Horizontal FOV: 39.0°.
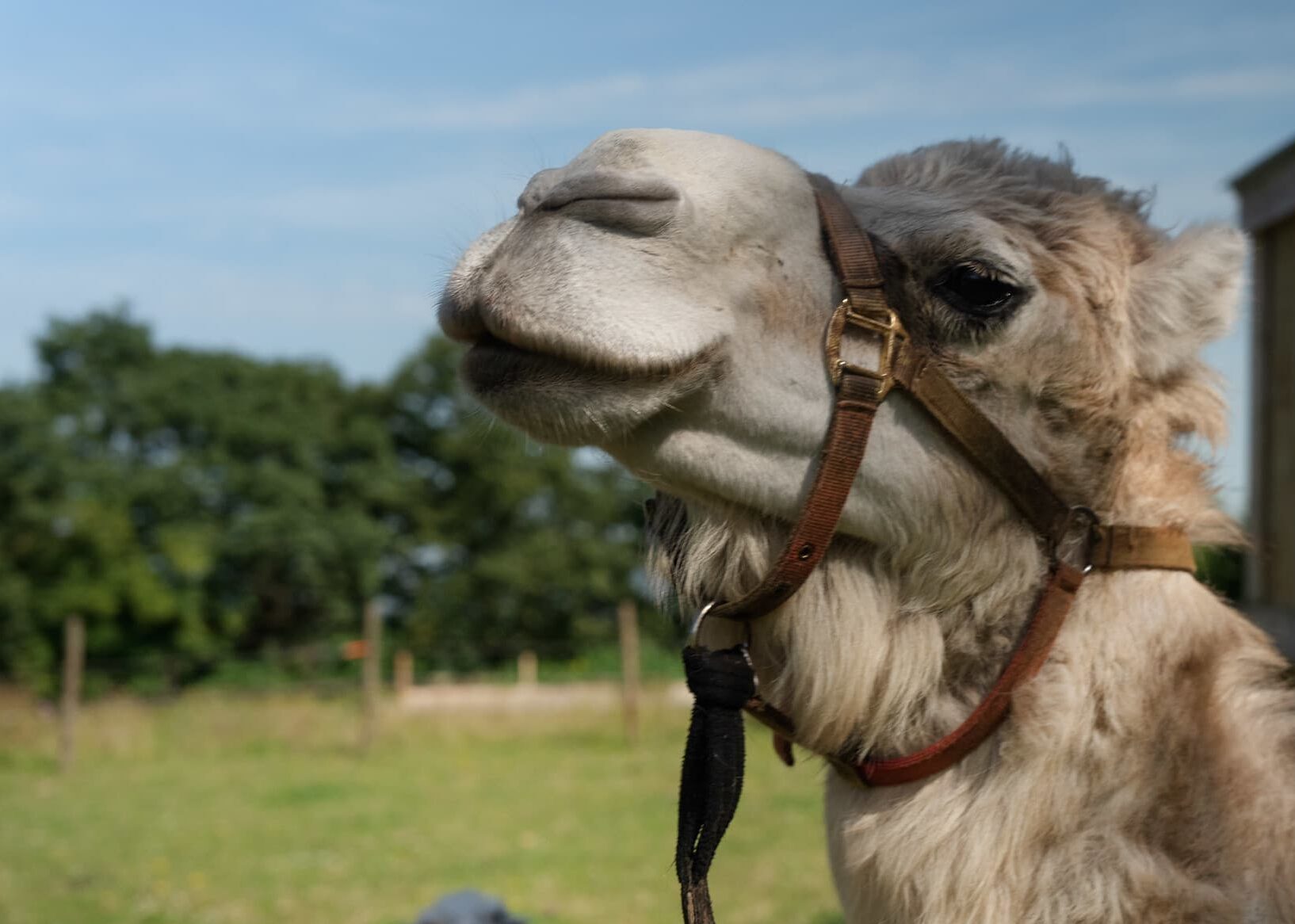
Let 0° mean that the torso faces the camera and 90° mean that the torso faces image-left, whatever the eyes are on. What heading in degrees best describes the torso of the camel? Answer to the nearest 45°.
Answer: approximately 90°

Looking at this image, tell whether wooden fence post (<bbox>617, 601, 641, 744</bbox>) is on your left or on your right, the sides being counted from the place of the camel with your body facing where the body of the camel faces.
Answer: on your right

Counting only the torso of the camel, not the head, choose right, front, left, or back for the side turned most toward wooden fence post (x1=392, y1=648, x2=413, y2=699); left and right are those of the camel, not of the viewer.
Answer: right

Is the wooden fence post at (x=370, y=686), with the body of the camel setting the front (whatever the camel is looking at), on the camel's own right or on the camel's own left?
on the camel's own right

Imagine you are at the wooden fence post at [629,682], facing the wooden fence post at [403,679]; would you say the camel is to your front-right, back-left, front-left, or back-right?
back-left
